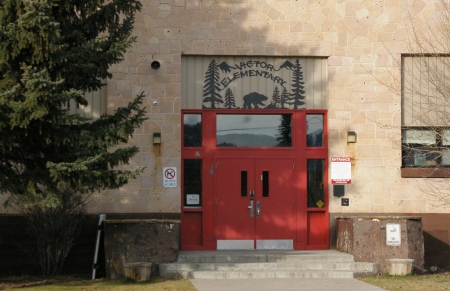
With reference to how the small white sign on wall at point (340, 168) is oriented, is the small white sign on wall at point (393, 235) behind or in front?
in front

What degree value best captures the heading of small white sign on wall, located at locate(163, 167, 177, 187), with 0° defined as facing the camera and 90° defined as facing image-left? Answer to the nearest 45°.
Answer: approximately 0°

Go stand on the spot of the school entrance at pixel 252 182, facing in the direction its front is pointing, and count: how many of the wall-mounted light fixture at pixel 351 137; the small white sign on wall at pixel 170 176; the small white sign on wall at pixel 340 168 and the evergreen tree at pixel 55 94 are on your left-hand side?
2

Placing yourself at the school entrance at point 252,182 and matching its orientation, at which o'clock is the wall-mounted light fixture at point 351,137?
The wall-mounted light fixture is roughly at 9 o'clock from the school entrance.

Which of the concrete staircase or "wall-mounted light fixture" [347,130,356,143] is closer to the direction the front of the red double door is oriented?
the concrete staircase

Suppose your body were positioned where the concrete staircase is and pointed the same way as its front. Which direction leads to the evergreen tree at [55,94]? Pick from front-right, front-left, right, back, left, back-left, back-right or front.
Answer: front-right

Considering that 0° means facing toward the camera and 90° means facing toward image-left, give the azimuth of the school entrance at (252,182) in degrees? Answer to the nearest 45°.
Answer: approximately 0°

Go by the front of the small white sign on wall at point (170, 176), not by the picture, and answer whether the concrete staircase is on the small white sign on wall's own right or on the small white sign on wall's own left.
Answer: on the small white sign on wall's own left

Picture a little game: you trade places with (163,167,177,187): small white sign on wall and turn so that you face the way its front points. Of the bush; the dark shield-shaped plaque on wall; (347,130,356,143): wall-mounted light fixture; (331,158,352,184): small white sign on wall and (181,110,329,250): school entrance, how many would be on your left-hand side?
4

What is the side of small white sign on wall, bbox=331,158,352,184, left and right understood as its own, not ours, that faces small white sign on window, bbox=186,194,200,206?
right

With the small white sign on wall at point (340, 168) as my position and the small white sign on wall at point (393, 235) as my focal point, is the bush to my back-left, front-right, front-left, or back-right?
back-right
